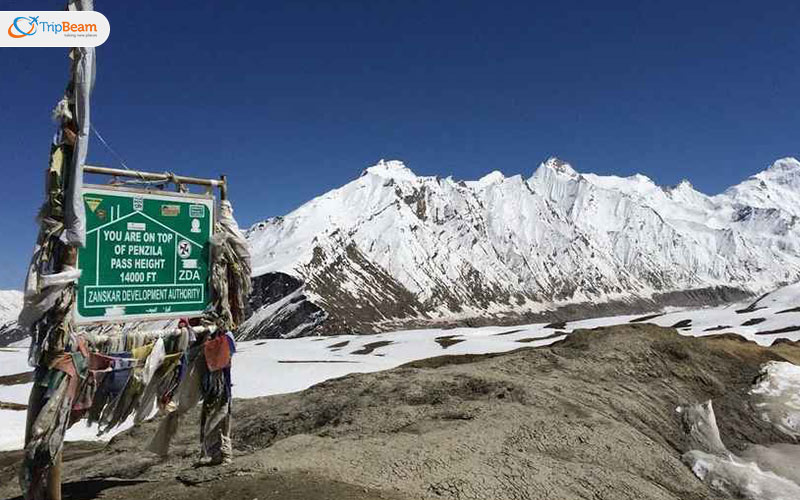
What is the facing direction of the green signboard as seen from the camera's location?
facing the viewer and to the right of the viewer
